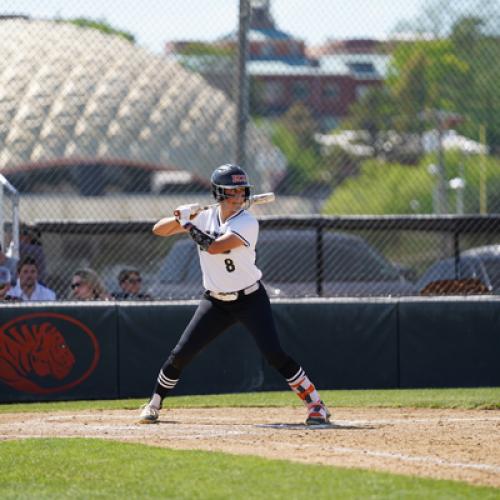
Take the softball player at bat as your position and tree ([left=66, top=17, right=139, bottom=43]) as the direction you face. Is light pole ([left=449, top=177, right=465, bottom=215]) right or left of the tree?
right

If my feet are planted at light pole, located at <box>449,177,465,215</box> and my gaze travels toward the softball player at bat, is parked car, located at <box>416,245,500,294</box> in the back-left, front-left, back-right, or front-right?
front-left

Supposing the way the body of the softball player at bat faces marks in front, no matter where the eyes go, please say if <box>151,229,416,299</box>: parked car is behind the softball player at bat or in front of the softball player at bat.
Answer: behind

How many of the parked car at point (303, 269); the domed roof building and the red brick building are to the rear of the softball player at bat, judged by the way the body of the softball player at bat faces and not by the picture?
3

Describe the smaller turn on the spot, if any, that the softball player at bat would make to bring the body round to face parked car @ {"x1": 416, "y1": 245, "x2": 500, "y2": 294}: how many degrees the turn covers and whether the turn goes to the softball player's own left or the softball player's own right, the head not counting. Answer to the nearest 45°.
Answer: approximately 135° to the softball player's own left

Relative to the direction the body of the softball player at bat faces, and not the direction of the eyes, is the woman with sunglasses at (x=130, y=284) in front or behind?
behind

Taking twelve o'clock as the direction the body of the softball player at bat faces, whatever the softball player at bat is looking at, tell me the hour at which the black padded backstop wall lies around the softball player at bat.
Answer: The black padded backstop wall is roughly at 6 o'clock from the softball player at bat.

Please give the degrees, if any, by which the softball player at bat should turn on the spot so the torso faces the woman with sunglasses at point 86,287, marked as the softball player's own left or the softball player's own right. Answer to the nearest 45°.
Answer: approximately 135° to the softball player's own right

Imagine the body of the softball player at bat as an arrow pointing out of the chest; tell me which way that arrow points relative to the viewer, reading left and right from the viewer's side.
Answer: facing the viewer

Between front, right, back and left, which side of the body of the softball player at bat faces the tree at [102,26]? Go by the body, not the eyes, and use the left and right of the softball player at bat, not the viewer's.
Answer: back

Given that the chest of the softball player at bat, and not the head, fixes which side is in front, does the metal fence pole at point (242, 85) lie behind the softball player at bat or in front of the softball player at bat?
behind

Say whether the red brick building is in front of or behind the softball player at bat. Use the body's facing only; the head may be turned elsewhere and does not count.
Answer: behind

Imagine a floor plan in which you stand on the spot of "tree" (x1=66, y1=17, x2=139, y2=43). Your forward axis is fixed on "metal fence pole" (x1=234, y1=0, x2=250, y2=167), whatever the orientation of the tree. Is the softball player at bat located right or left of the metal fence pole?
right

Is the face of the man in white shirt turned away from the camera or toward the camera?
toward the camera

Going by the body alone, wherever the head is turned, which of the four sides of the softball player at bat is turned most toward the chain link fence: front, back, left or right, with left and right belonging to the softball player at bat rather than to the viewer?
back
